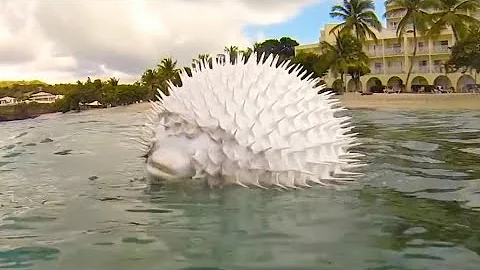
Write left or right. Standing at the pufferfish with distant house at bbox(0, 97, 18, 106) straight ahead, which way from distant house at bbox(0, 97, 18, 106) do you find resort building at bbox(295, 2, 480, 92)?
right

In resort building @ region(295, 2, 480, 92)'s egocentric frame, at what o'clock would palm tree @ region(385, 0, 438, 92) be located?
The palm tree is roughly at 12 o'clock from the resort building.

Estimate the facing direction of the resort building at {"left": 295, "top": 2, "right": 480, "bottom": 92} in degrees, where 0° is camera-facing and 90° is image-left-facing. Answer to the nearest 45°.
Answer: approximately 0°

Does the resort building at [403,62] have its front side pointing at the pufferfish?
yes
